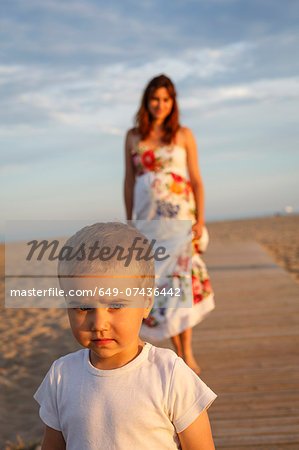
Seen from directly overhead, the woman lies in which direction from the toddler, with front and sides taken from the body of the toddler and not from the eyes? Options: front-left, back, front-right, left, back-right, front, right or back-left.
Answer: back

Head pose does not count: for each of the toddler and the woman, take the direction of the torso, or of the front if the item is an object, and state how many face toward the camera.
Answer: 2

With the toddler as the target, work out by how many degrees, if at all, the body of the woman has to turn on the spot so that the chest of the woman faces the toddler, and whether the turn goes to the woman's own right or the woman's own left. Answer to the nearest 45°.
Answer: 0° — they already face them

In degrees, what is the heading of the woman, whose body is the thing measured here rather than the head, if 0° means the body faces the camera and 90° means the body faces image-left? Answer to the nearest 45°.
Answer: approximately 0°

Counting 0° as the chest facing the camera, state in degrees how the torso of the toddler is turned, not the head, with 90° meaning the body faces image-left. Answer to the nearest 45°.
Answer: approximately 0°
